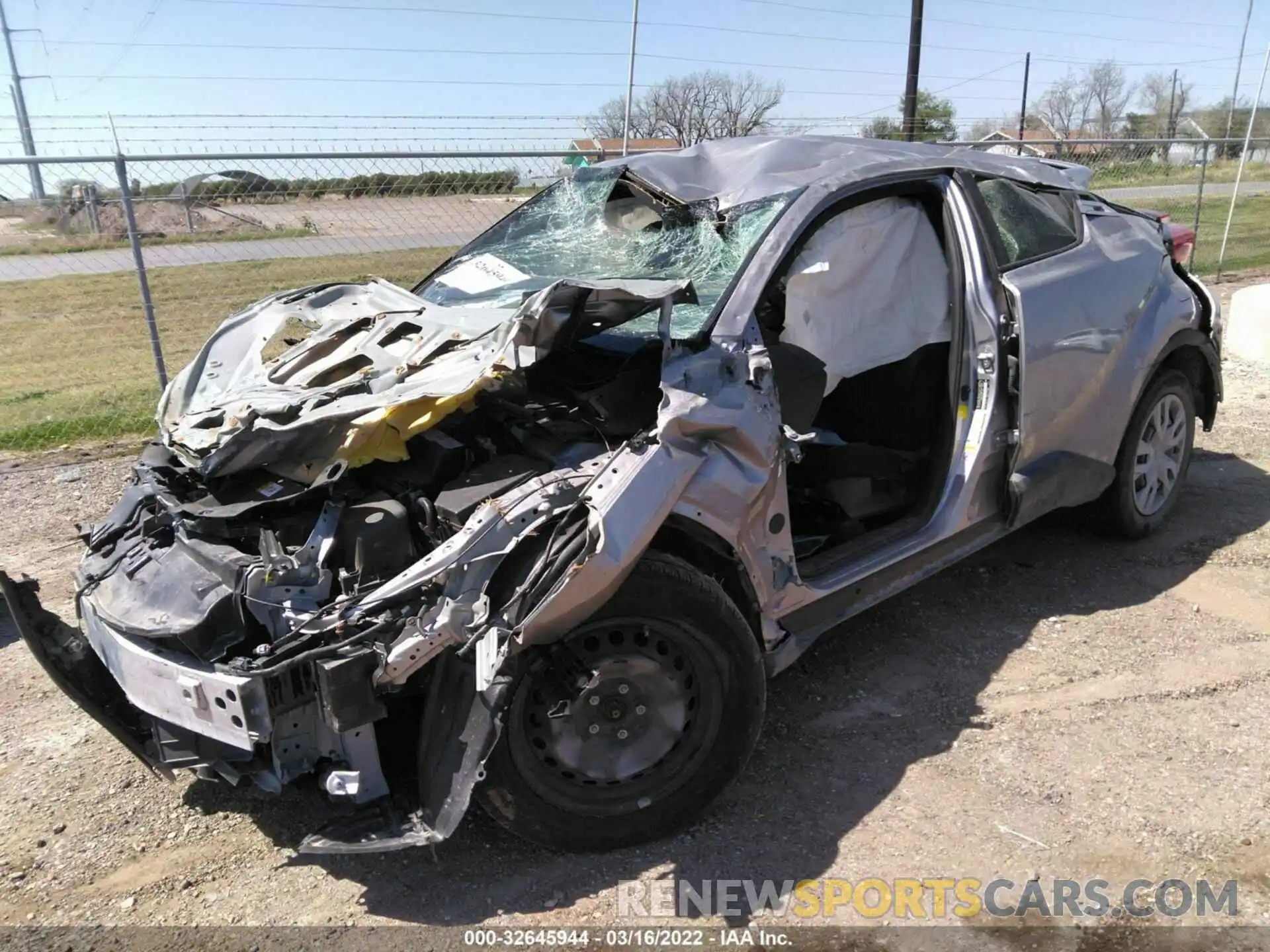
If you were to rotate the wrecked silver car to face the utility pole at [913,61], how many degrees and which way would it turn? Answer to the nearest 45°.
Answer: approximately 135° to its right

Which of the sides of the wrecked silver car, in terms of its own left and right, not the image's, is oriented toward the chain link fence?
right

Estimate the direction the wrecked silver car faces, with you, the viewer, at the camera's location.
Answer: facing the viewer and to the left of the viewer

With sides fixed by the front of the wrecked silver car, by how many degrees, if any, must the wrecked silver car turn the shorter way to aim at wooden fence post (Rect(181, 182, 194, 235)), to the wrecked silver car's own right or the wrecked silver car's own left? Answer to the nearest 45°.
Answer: approximately 90° to the wrecked silver car's own right

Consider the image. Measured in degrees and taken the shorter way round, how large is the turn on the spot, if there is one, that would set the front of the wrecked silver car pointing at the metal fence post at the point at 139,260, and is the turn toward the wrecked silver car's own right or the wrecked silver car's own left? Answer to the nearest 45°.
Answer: approximately 90° to the wrecked silver car's own right
